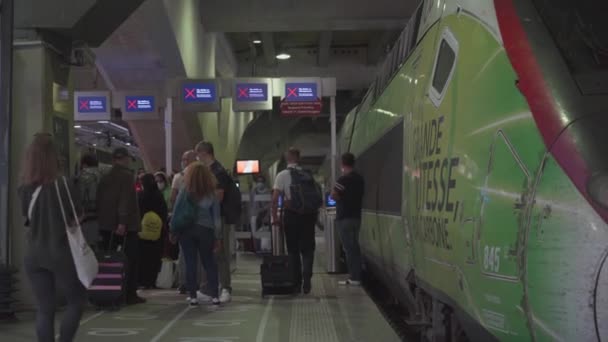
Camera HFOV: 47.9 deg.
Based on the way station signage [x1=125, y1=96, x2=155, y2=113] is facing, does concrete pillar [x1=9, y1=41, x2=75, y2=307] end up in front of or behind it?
in front

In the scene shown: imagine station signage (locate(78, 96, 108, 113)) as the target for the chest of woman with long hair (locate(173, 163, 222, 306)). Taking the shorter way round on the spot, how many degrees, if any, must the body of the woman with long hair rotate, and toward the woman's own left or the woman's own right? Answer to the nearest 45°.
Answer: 0° — they already face it

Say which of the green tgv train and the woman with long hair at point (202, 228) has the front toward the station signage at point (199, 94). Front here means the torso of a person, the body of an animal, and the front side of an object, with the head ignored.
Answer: the woman with long hair

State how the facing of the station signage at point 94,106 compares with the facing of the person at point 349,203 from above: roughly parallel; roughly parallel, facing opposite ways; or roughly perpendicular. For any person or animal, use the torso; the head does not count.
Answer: roughly perpendicular

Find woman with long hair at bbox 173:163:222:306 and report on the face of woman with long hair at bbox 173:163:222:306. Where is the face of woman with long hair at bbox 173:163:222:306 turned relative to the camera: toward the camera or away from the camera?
away from the camera

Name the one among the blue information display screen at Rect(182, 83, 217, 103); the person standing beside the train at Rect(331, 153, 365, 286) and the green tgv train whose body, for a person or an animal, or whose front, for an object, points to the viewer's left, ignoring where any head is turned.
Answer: the person standing beside the train

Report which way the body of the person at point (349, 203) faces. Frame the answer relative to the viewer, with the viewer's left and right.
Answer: facing to the left of the viewer

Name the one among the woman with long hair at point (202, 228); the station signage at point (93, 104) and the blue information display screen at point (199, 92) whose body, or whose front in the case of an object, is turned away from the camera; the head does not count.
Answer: the woman with long hair

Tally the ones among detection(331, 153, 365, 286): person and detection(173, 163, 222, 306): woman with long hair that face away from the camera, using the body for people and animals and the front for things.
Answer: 1

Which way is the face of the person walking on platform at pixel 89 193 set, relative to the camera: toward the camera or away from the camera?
away from the camera

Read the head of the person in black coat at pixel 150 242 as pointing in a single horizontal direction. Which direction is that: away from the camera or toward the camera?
away from the camera

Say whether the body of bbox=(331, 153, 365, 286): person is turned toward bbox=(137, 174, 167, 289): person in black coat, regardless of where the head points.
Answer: yes
